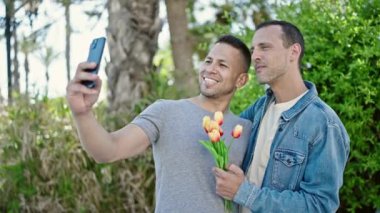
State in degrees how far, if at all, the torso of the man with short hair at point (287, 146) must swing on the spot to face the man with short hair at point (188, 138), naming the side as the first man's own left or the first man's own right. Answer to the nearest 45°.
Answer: approximately 45° to the first man's own right

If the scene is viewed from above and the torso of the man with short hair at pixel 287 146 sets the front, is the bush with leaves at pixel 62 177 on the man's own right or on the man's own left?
on the man's own right

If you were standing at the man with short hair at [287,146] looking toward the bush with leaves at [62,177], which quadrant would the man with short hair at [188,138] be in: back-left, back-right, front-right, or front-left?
front-left

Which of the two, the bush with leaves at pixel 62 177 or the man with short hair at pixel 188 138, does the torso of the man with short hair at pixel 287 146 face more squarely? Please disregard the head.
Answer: the man with short hair

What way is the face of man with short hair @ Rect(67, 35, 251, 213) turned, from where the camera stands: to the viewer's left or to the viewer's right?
to the viewer's left

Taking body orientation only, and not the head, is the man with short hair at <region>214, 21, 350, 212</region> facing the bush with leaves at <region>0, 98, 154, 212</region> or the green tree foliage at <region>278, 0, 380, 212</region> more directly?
the bush with leaves

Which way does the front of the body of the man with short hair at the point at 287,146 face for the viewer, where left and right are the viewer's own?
facing the viewer and to the left of the viewer

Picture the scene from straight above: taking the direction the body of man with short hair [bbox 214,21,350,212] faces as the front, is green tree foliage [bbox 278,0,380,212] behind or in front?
behind
